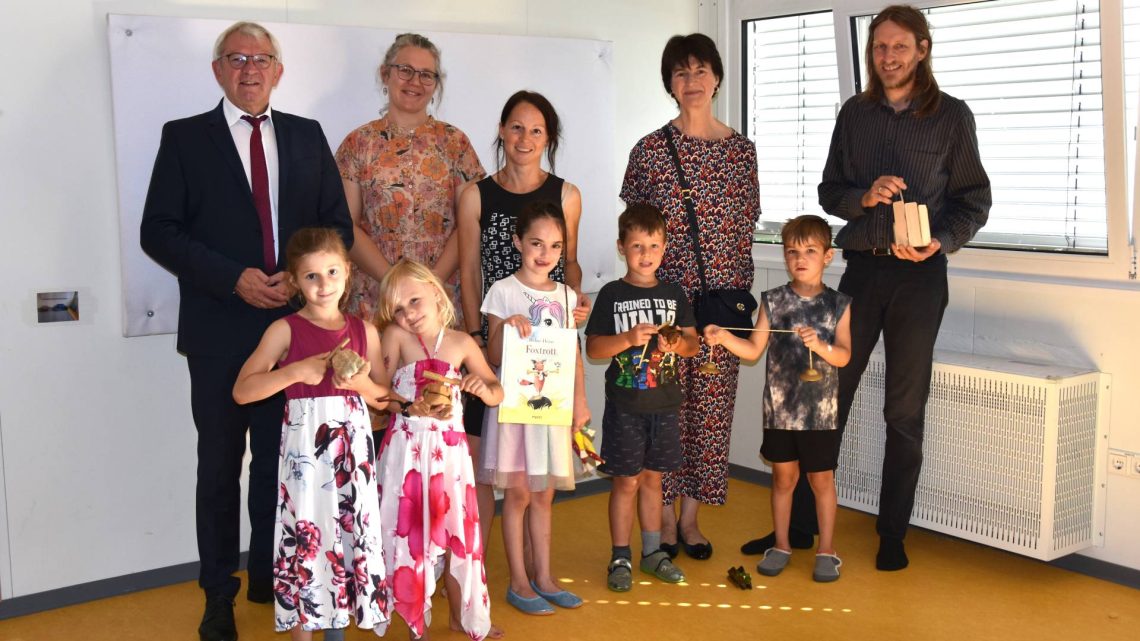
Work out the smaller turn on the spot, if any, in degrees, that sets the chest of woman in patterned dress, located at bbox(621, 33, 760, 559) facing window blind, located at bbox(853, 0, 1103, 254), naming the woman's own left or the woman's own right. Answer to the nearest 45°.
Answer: approximately 90° to the woman's own left

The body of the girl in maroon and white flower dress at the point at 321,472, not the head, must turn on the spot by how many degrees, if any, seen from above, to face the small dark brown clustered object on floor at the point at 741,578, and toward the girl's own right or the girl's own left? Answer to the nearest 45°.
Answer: approximately 90° to the girl's own left

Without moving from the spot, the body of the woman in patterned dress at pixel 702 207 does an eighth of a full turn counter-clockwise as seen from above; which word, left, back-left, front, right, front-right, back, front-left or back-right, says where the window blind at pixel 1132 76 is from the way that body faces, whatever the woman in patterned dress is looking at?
front-left

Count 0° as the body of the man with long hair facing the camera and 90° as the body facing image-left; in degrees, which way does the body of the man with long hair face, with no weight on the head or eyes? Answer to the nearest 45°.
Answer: approximately 45°

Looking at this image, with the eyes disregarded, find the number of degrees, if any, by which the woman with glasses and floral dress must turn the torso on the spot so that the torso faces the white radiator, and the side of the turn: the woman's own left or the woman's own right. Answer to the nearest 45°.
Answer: approximately 90° to the woman's own left

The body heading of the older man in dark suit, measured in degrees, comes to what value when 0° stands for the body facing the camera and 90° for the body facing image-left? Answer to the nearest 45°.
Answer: approximately 0°
